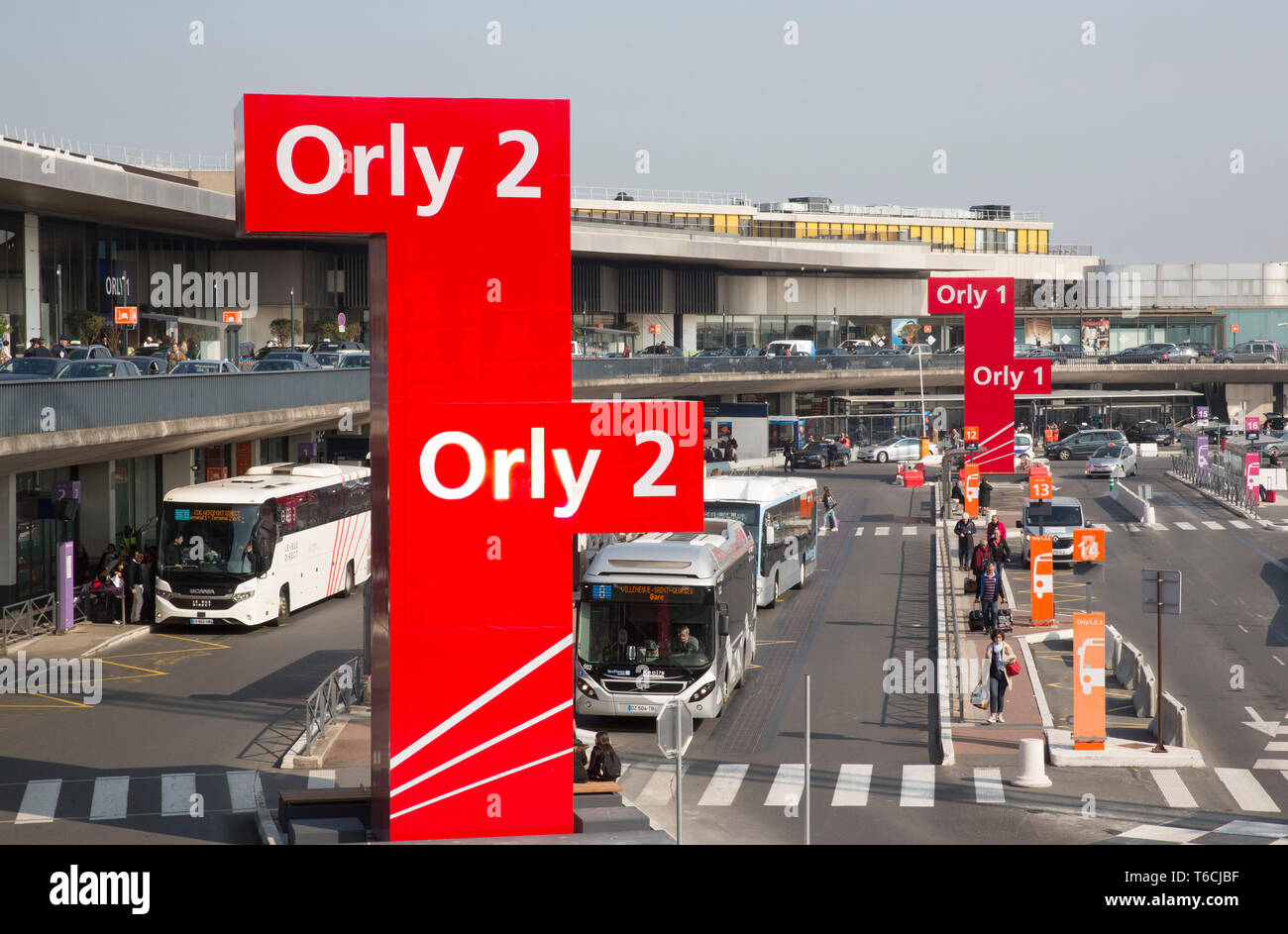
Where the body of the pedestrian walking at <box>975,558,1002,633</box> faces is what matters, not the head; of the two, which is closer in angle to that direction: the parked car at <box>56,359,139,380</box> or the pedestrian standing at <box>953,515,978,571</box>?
the parked car

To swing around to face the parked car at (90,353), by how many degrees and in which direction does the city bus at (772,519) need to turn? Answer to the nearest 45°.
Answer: approximately 45° to its right

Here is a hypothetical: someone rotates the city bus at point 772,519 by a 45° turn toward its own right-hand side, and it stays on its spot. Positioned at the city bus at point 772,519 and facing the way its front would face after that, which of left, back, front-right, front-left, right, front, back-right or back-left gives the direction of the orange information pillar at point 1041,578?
back-left

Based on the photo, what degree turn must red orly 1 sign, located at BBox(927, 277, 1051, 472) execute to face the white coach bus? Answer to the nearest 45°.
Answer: approximately 45° to its right

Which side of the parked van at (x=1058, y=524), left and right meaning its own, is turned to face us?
front

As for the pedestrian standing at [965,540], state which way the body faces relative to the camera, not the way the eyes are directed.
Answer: toward the camera

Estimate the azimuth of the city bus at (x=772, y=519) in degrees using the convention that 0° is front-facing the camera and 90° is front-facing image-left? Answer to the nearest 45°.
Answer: approximately 45°

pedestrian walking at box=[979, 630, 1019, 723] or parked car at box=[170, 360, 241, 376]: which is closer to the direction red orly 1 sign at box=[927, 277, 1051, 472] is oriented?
the pedestrian walking

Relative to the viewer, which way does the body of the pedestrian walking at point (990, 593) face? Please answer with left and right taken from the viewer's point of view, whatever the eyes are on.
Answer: facing the viewer

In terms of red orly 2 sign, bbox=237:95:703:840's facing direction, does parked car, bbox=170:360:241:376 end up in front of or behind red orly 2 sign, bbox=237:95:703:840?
behind

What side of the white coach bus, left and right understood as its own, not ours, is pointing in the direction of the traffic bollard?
left
